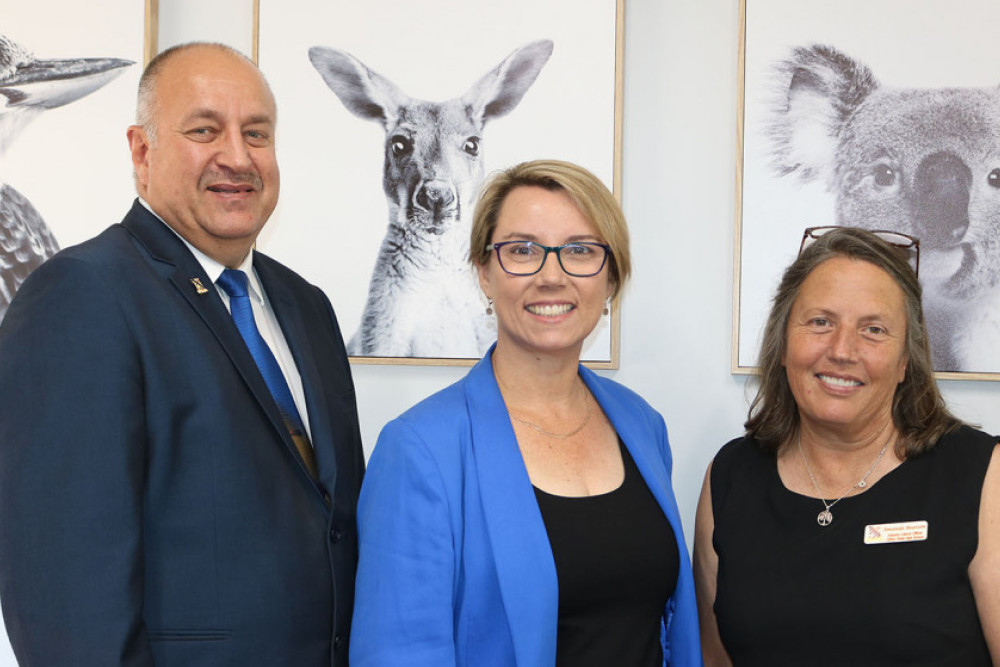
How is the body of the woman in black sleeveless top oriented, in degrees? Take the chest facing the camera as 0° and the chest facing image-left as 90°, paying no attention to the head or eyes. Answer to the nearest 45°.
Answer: approximately 0°

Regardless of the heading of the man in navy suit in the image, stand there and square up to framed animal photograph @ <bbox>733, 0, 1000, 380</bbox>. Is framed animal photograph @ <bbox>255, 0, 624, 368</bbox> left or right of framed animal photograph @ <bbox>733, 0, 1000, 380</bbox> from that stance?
left

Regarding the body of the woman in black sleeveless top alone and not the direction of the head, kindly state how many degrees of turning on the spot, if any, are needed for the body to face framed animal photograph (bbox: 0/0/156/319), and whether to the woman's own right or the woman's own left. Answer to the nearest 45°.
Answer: approximately 90° to the woman's own right

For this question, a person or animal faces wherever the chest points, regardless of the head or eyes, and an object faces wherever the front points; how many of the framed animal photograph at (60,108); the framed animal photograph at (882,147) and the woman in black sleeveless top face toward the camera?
3

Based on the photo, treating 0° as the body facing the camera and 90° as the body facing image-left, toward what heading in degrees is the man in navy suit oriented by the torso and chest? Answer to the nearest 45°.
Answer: approximately 315°

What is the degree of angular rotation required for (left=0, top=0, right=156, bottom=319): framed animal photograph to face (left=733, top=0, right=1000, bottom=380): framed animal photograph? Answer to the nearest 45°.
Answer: approximately 45° to its left

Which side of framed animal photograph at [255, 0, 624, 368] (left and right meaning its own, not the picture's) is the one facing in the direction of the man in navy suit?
front

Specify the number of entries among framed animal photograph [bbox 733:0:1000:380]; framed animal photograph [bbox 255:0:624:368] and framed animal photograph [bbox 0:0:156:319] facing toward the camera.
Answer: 3

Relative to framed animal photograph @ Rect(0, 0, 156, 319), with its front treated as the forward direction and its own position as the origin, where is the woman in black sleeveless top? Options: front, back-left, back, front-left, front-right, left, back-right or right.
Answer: front-left

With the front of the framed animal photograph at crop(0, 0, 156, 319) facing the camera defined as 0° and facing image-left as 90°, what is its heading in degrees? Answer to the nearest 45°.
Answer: approximately 0°

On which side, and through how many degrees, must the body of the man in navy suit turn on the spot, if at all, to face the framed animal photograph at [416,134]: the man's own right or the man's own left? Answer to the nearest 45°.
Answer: approximately 90° to the man's own left
